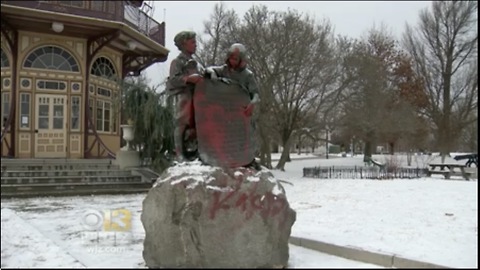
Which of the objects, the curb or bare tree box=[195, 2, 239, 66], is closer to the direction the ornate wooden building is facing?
the curb

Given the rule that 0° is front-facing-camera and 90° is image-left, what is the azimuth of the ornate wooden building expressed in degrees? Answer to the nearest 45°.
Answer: approximately 0°

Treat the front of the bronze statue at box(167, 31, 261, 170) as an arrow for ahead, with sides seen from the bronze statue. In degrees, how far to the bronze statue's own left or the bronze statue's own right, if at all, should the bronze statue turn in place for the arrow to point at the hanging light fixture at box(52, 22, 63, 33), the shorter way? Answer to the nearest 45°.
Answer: approximately 135° to the bronze statue's own right

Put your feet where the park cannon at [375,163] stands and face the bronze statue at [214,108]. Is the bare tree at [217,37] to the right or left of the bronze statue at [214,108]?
right

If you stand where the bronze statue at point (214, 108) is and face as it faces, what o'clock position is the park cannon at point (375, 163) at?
The park cannon is roughly at 7 o'clock from the bronze statue.

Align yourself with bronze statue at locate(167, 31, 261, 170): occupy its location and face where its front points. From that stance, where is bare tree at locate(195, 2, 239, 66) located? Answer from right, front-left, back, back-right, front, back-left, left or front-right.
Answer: back

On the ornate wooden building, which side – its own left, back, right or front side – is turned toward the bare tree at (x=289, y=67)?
left

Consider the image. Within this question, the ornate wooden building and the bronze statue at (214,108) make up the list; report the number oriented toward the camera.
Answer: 2

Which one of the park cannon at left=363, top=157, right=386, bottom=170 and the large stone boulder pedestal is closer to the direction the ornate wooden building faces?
the large stone boulder pedestal
